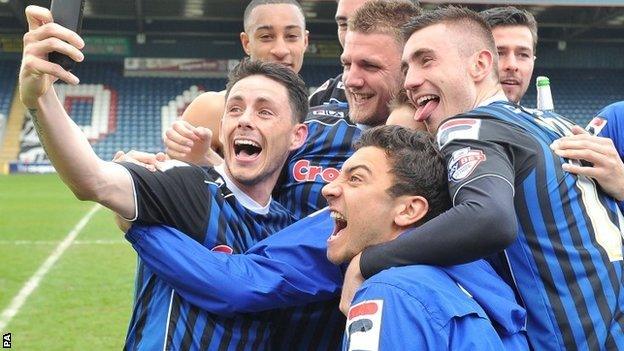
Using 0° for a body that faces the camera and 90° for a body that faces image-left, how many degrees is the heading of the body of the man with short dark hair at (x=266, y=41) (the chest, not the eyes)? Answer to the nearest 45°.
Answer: approximately 0°

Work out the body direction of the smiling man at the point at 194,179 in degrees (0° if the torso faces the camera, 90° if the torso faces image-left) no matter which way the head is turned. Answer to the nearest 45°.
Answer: approximately 45°
